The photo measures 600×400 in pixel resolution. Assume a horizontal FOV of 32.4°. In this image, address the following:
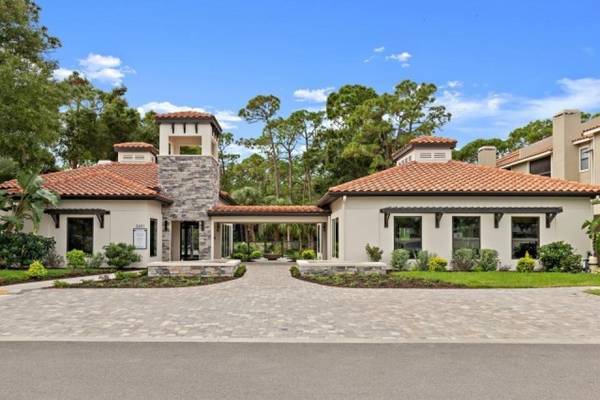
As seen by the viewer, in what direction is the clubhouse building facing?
toward the camera

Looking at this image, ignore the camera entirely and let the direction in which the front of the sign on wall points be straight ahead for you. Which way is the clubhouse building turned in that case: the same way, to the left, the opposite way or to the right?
the same way

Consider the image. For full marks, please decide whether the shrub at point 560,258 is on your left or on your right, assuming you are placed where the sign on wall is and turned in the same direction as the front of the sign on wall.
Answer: on your left

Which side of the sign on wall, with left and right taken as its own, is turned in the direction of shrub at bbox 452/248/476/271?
left

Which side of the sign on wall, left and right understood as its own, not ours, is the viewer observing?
front

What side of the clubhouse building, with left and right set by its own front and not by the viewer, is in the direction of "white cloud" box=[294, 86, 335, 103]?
back

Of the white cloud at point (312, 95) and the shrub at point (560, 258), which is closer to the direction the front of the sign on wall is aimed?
the shrub

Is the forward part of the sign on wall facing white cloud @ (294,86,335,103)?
no

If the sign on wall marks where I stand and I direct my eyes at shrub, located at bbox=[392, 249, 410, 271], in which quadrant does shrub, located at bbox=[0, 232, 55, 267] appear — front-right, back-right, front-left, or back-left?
back-right

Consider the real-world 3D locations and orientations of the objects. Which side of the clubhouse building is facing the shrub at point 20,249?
right

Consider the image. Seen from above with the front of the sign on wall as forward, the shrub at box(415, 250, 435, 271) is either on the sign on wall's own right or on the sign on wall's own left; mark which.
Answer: on the sign on wall's own left

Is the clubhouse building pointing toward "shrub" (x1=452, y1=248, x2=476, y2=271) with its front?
no
